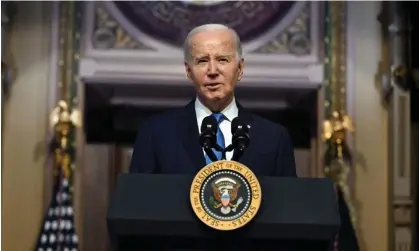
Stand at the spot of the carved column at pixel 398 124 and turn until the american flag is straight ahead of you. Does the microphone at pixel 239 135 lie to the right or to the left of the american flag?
left

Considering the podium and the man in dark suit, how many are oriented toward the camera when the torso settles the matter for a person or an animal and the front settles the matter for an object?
2

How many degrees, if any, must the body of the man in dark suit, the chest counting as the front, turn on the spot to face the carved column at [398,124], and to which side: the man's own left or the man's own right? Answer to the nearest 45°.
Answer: approximately 135° to the man's own left

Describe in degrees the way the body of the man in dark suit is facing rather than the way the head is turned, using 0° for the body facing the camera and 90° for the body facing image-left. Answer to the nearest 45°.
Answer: approximately 0°
